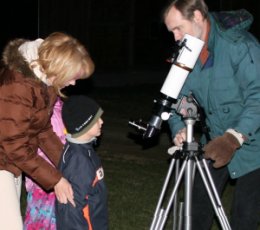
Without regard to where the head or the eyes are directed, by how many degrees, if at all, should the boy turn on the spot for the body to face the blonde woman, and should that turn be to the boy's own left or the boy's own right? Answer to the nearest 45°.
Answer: approximately 135° to the boy's own left

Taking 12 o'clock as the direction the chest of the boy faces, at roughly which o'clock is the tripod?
The tripod is roughly at 12 o'clock from the boy.

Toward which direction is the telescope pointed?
to the viewer's right

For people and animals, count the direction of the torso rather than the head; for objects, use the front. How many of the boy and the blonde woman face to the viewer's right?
2

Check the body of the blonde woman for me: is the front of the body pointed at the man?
yes

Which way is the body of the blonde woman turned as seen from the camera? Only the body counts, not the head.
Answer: to the viewer's right

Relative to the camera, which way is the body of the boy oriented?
to the viewer's right

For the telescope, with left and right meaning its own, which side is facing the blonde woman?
back
